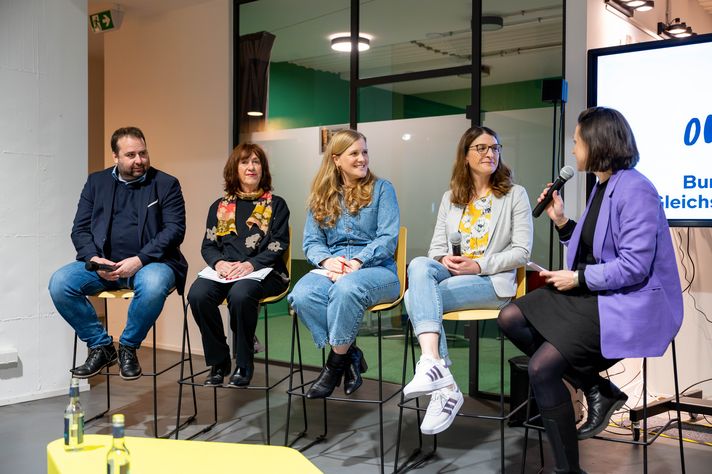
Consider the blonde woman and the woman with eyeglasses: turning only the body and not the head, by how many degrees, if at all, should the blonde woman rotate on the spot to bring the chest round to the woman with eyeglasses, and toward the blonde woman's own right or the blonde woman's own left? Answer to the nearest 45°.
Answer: approximately 90° to the blonde woman's own left

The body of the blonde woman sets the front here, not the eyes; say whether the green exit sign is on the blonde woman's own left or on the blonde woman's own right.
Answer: on the blonde woman's own right

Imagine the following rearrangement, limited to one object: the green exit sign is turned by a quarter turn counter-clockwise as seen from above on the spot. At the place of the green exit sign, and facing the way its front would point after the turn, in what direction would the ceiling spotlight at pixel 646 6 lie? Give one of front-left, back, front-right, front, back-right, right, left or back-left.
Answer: front-right

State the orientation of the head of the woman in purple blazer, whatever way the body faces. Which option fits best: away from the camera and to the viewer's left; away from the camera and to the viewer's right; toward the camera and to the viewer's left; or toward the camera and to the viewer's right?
away from the camera and to the viewer's left

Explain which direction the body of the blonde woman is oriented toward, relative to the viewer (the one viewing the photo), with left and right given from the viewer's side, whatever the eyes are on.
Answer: facing the viewer and to the left of the viewer

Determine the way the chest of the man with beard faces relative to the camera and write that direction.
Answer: toward the camera

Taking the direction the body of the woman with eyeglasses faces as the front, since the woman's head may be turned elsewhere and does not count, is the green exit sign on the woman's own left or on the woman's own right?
on the woman's own right

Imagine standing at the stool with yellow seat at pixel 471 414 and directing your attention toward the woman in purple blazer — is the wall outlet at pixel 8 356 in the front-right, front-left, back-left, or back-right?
back-right

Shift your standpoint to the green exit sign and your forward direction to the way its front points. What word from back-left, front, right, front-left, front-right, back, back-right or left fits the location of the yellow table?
front

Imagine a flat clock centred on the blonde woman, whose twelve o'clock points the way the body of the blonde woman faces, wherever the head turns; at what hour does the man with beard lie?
The man with beard is roughly at 2 o'clock from the blonde woman.

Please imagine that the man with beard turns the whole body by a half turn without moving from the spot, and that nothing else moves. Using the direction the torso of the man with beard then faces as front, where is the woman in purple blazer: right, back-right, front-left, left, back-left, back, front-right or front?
back-right

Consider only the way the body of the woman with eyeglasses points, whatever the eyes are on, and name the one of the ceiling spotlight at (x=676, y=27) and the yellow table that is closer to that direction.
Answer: the yellow table

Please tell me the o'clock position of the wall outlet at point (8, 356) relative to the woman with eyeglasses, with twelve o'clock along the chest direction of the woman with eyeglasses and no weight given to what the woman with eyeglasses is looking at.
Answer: The wall outlet is roughly at 2 o'clock from the woman with eyeglasses.

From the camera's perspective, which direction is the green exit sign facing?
toward the camera

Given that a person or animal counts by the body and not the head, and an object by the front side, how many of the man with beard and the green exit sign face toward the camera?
2

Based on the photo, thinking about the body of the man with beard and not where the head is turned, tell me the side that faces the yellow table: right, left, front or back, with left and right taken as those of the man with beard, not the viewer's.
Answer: front
